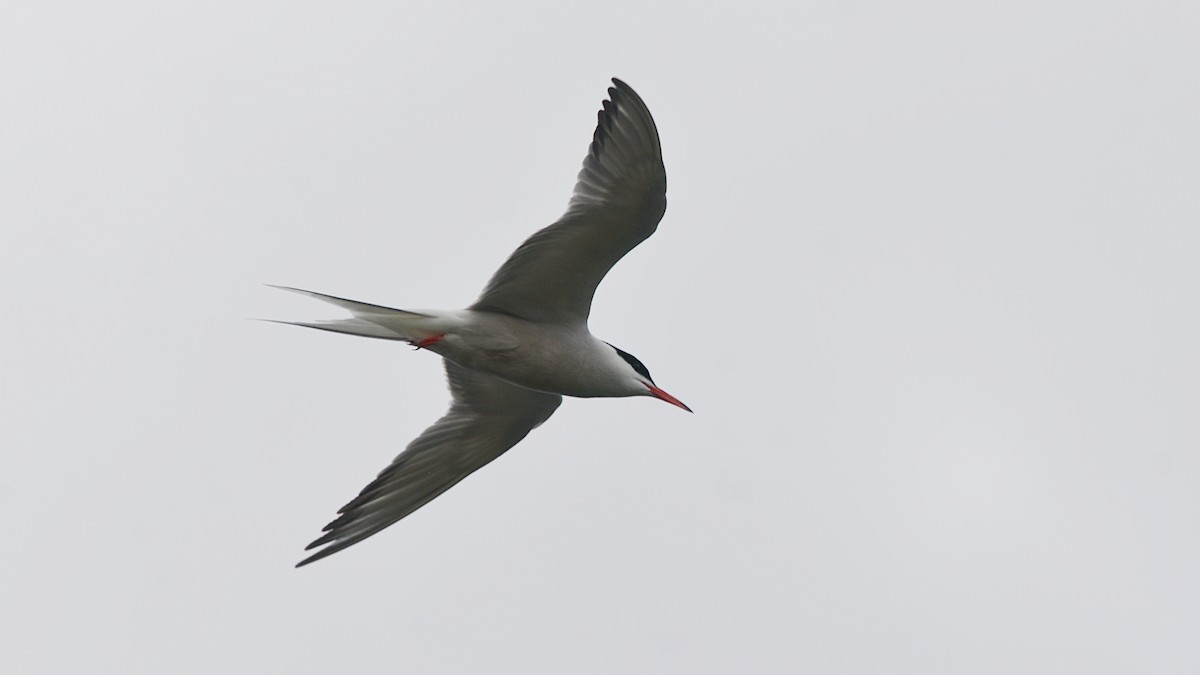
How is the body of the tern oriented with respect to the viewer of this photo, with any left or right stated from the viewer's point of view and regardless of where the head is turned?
facing to the right of the viewer
